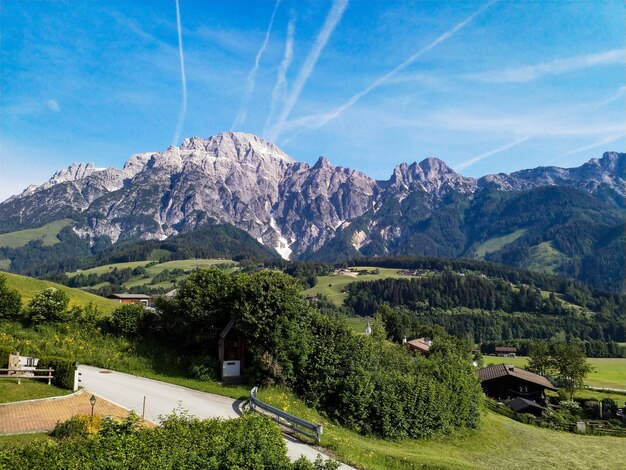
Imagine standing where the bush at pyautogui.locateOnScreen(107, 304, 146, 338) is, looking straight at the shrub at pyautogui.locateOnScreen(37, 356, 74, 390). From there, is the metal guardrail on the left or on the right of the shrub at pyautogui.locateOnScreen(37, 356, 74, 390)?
left

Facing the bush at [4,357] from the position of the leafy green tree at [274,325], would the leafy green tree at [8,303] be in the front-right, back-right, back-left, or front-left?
front-right

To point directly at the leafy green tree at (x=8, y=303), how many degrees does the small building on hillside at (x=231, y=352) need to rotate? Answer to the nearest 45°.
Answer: approximately 90° to its right

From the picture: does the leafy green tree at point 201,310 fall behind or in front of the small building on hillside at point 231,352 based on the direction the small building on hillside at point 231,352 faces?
behind

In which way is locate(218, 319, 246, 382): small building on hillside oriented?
toward the camera

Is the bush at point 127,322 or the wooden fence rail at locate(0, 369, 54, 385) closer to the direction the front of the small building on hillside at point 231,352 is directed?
the wooden fence rail

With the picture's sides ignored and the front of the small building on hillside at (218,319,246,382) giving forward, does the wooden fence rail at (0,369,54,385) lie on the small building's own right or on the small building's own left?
on the small building's own right

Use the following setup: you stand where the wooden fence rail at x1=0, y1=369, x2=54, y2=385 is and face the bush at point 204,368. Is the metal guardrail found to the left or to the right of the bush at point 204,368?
right

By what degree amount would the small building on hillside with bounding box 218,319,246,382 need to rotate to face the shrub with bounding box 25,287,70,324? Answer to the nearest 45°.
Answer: approximately 135° to its right

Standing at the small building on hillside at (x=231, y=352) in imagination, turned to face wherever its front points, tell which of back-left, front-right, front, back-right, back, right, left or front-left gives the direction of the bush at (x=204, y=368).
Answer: right

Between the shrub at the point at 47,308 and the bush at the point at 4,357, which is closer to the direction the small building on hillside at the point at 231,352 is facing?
the bush

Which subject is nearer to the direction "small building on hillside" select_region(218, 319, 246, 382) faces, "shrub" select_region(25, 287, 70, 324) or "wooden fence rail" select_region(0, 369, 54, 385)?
the wooden fence rail

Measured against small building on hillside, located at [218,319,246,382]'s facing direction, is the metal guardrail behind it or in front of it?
in front

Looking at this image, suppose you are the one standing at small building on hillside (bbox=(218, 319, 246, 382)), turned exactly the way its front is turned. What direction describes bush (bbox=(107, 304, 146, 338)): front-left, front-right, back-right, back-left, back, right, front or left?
back-right
